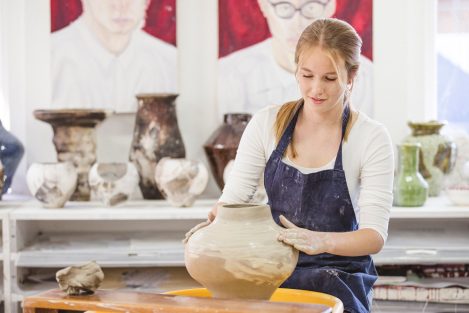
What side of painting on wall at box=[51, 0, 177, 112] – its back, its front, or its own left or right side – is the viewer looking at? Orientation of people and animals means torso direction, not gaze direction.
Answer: front

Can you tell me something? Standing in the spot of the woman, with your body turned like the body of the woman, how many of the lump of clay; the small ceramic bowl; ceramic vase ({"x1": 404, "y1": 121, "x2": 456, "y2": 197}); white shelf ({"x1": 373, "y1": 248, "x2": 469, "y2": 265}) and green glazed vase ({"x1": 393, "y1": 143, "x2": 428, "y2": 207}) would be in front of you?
1

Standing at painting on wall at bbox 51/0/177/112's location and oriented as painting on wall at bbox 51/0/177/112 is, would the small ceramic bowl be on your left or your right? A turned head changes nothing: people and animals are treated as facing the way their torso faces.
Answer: on your left

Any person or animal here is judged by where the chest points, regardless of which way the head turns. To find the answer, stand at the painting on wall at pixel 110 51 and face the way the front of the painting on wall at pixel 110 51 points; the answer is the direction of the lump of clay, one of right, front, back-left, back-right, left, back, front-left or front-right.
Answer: front

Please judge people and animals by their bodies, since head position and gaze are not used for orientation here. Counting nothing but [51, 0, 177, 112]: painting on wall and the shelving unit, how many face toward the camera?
2

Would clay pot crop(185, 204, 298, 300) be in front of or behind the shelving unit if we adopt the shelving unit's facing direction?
in front

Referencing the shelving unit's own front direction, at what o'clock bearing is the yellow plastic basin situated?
The yellow plastic basin is roughly at 11 o'clock from the shelving unit.

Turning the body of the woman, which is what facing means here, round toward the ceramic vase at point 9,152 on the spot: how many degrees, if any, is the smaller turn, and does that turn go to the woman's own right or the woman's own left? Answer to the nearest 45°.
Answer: approximately 90° to the woman's own right

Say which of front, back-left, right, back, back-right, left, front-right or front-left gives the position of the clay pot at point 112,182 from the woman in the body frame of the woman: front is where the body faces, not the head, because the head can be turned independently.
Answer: right

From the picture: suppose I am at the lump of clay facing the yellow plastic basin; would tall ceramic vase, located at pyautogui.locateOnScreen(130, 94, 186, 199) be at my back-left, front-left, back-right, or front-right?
front-left

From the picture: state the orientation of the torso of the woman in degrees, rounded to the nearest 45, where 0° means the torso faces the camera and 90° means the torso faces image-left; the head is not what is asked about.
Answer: approximately 45°

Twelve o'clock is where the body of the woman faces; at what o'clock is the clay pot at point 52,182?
The clay pot is roughly at 3 o'clock from the woman.
